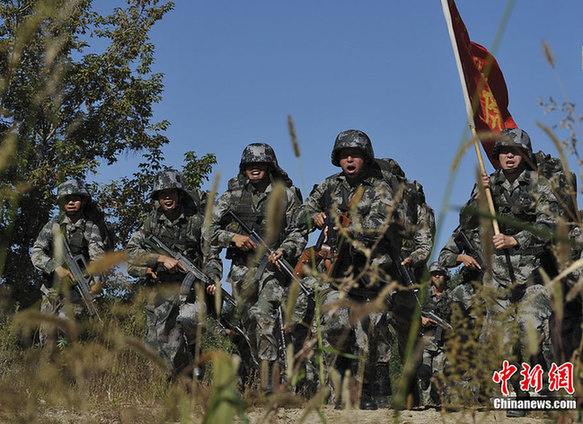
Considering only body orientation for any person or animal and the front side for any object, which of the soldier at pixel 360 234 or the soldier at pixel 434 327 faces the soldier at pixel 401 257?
the soldier at pixel 434 327

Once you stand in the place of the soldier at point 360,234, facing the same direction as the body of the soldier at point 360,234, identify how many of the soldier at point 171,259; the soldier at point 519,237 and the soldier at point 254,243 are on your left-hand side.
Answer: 1

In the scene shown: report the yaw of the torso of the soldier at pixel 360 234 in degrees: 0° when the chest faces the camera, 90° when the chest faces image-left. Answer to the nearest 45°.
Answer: approximately 0°

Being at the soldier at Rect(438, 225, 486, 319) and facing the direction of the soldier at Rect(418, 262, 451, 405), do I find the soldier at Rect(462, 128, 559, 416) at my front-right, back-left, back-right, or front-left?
back-right

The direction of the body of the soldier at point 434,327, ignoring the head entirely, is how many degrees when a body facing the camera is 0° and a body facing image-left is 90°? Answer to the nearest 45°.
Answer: approximately 0°

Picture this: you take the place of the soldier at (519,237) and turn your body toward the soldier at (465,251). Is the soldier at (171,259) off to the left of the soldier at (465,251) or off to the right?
left

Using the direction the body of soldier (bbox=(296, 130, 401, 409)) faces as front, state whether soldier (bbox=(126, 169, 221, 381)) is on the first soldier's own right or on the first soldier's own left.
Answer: on the first soldier's own right
